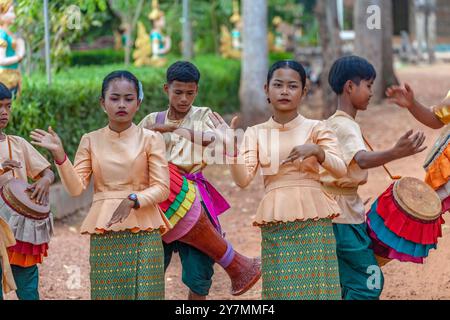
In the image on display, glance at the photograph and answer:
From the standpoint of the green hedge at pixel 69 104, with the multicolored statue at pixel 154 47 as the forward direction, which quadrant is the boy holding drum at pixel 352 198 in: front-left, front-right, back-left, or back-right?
back-right

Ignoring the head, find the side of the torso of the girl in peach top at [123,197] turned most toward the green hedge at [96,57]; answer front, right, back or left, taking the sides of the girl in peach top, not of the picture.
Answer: back

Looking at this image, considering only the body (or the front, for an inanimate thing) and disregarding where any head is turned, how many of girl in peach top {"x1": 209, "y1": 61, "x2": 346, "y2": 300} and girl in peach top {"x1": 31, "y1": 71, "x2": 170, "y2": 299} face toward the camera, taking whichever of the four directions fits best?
2

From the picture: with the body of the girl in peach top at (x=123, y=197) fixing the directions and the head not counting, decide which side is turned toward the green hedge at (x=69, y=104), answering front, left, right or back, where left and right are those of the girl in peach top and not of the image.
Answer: back

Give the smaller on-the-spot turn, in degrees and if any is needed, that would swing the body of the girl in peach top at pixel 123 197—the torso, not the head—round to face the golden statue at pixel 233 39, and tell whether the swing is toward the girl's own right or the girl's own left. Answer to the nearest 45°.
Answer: approximately 180°

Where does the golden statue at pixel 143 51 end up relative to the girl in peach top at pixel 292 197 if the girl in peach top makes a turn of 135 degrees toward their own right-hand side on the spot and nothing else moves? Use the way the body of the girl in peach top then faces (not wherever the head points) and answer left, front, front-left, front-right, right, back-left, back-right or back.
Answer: front-right

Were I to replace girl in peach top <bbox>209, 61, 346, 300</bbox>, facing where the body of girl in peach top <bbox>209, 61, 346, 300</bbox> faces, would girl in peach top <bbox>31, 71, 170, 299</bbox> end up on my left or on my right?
on my right
